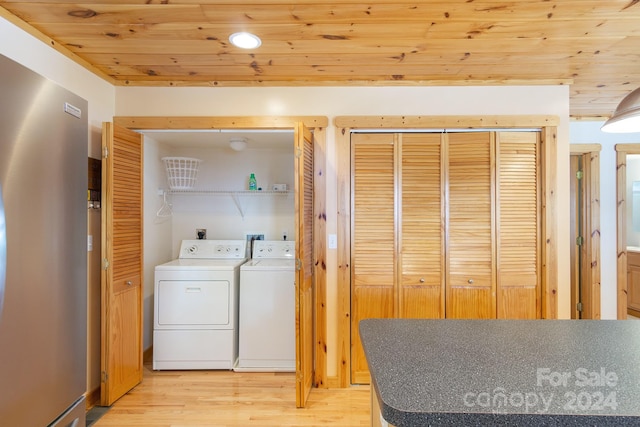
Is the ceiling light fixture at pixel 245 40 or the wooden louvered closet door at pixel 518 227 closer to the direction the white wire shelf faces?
the ceiling light fixture

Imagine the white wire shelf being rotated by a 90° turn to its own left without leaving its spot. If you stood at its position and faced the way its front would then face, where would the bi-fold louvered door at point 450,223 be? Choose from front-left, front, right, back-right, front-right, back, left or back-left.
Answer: front-right

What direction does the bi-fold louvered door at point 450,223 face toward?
toward the camera

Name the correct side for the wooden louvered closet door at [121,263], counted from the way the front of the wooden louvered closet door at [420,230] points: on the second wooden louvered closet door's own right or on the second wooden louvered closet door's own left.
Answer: on the second wooden louvered closet door's own right

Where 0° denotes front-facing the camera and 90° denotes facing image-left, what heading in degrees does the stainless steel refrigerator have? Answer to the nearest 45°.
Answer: approximately 315°

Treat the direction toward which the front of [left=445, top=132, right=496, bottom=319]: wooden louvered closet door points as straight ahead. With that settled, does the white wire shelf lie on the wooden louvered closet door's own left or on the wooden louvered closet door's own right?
on the wooden louvered closet door's own right

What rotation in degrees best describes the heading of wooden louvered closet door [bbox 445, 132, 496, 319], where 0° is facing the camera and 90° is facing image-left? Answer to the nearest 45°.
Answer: approximately 0°

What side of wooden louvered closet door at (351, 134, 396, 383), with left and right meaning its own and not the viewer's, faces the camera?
front

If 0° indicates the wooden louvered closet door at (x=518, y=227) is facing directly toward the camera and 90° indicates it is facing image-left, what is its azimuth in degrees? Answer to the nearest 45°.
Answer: approximately 0°

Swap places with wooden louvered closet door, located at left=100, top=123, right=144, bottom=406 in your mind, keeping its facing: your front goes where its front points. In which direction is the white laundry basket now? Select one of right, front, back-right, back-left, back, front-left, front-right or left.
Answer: left

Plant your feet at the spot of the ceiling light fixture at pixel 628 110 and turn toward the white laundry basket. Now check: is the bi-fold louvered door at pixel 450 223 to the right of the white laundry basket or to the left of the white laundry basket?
right

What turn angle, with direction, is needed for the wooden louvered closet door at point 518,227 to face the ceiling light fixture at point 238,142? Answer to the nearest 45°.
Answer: approximately 90° to its right
